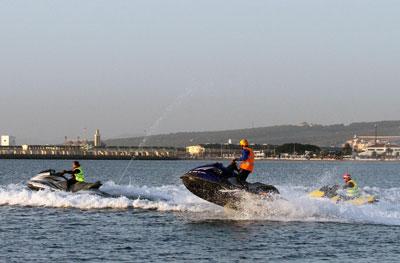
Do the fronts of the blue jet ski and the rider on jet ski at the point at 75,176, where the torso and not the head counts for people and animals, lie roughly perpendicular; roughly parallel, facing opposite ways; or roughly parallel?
roughly parallel

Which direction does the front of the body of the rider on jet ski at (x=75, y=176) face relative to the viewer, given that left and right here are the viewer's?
facing to the left of the viewer

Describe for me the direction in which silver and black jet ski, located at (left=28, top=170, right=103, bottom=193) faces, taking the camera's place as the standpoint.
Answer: facing to the left of the viewer

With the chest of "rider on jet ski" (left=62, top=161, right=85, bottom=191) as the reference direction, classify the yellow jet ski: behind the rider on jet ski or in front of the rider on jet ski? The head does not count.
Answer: behind

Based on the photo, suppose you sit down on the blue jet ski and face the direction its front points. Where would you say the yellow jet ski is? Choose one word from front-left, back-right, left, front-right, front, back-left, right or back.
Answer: back-right

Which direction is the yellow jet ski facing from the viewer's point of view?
to the viewer's left

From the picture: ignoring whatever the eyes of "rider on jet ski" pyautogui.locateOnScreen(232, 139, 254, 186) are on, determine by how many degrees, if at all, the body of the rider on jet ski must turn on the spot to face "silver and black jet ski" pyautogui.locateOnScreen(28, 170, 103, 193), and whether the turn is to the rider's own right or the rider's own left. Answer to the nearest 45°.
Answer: approximately 45° to the rider's own right

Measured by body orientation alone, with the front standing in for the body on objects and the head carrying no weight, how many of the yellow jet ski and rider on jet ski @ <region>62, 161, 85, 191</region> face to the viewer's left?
2

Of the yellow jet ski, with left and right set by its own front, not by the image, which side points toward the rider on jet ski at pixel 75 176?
front

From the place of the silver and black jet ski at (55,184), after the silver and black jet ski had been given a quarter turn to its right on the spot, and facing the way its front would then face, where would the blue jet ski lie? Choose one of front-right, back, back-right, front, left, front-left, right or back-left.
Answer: back-right

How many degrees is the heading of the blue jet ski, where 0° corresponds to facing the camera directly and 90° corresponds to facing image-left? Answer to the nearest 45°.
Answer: approximately 90°

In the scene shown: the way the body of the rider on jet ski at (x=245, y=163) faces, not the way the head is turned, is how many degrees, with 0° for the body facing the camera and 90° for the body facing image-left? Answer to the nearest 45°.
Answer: approximately 90°

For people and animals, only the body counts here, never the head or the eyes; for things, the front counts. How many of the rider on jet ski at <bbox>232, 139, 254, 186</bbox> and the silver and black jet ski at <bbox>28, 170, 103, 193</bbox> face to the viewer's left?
2
